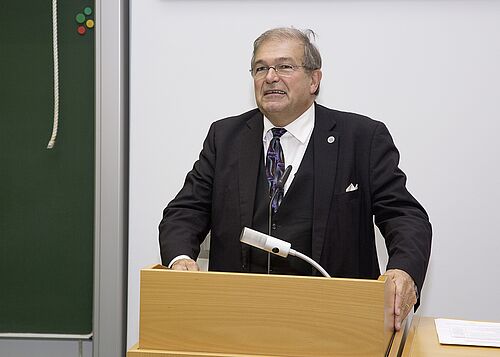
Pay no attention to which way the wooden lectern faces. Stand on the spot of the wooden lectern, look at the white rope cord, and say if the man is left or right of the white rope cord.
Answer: right

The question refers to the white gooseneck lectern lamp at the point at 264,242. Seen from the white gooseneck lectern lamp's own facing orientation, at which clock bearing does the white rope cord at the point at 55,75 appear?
The white rope cord is roughly at 2 o'clock from the white gooseneck lectern lamp.

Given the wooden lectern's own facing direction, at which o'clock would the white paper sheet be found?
The white paper sheet is roughly at 8 o'clock from the wooden lectern.

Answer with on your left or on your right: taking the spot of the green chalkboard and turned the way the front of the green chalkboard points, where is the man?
on your left

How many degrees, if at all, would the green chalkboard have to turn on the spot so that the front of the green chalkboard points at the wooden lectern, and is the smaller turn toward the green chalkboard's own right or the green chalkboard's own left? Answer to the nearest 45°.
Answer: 0° — it already faces it

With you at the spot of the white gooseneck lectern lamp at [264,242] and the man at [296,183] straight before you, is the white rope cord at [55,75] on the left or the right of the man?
left

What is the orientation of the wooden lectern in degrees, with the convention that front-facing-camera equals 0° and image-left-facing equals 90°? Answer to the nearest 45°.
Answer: approximately 0°

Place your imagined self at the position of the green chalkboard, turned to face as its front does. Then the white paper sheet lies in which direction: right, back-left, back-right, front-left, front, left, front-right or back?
front-left

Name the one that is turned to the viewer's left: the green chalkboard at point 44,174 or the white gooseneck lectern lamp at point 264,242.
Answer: the white gooseneck lectern lamp

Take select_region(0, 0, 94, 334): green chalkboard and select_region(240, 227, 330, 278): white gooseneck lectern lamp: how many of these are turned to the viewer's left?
1
